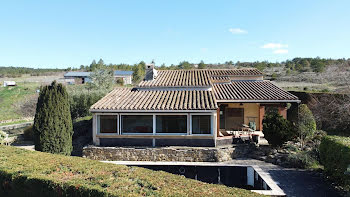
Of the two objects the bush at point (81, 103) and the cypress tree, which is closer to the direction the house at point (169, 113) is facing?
the cypress tree

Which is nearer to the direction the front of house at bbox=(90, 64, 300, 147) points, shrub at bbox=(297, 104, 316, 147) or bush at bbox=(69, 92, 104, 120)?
the shrub

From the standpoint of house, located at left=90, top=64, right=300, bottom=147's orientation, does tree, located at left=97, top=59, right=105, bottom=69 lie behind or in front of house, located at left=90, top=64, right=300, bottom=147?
behind

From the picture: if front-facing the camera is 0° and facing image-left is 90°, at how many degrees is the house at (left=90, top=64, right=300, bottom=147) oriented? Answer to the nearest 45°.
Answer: approximately 0°

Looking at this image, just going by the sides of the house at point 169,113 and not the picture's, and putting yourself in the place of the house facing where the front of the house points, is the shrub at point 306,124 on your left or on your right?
on your left
